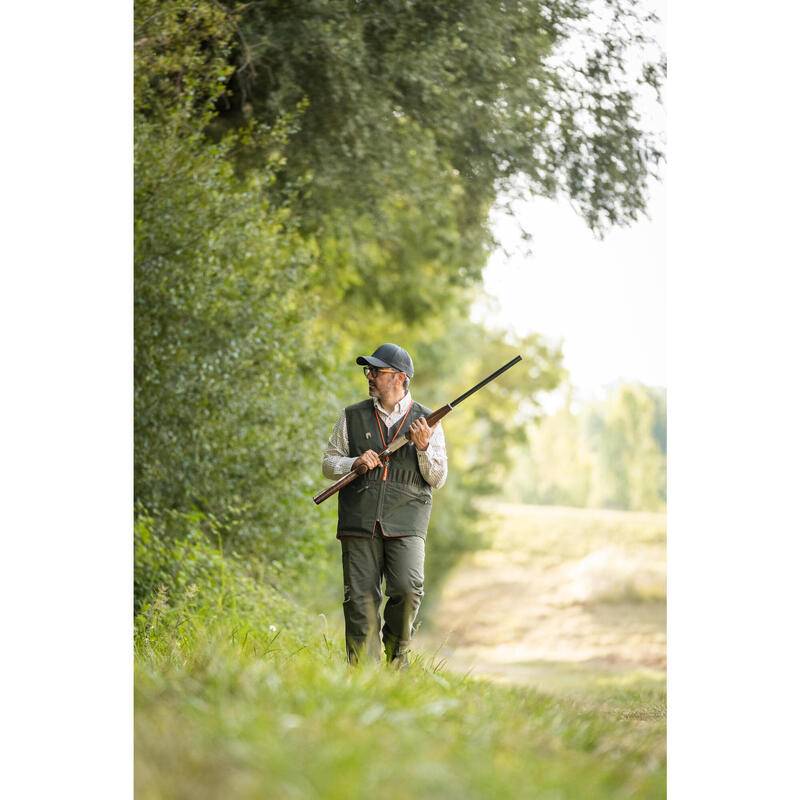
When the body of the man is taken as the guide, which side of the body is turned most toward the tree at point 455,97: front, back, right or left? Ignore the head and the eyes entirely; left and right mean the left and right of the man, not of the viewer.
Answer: back

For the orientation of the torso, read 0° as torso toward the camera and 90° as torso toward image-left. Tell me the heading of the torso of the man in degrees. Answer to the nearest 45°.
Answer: approximately 0°
